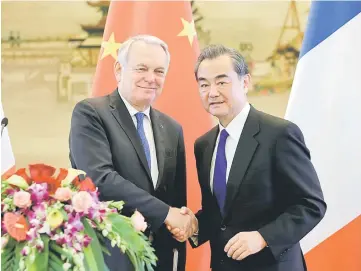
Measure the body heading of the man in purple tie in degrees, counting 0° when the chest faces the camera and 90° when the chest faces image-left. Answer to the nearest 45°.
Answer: approximately 45°

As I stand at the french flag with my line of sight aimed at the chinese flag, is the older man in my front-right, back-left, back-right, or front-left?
front-left

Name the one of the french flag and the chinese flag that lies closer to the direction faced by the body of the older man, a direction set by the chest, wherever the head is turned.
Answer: the french flag

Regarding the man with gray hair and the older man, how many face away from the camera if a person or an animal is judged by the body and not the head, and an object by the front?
0

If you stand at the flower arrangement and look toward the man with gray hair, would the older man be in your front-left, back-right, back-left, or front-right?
front-left

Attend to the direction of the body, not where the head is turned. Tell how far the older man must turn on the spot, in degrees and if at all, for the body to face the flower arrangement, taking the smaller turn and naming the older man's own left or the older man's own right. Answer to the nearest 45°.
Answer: approximately 45° to the older man's own right

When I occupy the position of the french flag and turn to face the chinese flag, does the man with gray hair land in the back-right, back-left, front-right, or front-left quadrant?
front-left

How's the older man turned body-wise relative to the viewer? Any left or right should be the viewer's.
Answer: facing the viewer and to the right of the viewer

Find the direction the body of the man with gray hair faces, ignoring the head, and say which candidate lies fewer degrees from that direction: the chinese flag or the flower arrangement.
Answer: the flower arrangement

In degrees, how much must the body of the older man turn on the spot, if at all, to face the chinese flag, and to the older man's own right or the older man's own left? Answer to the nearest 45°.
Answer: approximately 135° to the older man's own left

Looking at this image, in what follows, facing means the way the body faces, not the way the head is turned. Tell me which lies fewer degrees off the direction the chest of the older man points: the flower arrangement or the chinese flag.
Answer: the flower arrangement

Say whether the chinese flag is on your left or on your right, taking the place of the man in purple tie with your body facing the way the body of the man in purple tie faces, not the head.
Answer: on your right
